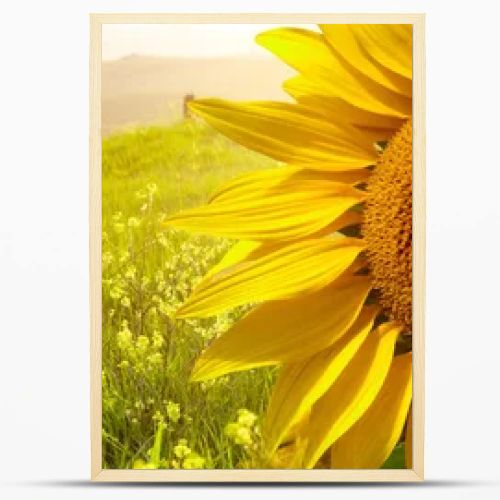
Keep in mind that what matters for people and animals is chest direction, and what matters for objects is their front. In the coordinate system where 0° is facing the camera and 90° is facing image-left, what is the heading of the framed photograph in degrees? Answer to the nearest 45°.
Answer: approximately 0°
